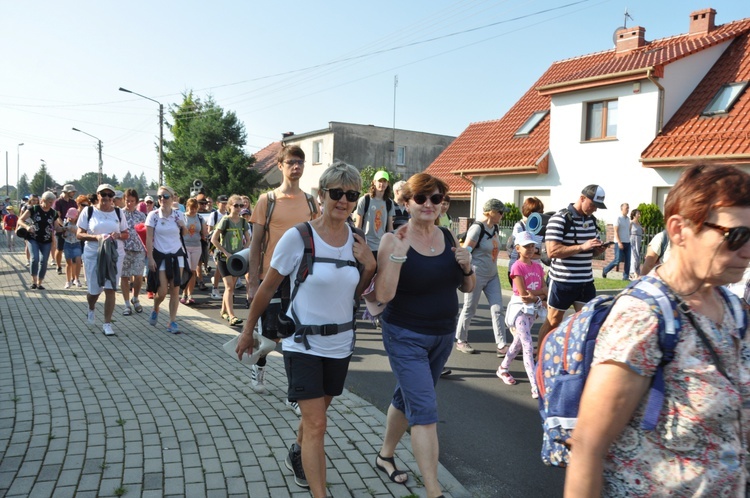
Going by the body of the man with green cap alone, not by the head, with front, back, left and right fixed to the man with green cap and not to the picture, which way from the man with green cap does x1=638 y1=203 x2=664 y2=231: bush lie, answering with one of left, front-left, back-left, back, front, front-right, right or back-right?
back-left

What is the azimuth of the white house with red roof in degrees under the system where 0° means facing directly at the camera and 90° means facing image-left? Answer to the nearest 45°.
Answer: approximately 45°

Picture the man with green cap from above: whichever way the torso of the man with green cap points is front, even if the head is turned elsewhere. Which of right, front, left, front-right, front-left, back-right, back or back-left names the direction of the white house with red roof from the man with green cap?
back-left

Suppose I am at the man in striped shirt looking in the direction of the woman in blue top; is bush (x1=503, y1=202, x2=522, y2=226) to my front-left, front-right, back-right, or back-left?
back-right

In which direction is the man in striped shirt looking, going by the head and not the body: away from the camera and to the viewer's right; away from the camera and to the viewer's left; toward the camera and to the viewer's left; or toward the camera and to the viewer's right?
toward the camera and to the viewer's right

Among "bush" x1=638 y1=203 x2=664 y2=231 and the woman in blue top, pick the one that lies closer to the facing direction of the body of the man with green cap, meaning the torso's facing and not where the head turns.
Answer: the woman in blue top

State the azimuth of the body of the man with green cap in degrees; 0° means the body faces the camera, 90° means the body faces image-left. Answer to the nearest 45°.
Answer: approximately 0°

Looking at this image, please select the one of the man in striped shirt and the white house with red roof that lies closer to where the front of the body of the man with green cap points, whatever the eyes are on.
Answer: the man in striped shirt

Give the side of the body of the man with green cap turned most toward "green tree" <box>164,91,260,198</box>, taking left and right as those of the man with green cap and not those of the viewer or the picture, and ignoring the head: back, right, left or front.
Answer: back

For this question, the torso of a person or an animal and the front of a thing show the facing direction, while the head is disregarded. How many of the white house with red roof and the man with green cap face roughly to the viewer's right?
0

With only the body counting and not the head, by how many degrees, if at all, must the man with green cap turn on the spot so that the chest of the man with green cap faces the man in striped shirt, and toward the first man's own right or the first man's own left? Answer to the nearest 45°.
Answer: approximately 45° to the first man's own left
